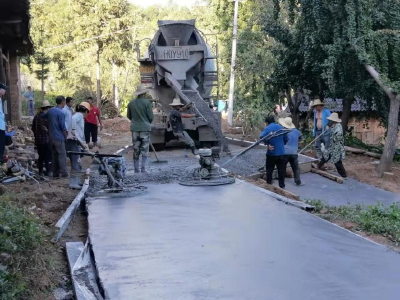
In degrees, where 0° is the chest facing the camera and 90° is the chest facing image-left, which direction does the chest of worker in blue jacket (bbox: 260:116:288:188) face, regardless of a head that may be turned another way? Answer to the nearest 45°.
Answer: approximately 135°

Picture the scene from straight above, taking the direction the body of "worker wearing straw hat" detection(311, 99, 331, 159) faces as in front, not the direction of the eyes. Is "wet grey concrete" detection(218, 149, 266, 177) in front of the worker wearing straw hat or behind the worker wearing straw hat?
in front

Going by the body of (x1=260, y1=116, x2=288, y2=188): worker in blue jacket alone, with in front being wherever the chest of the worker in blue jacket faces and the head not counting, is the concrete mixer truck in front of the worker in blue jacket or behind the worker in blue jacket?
in front

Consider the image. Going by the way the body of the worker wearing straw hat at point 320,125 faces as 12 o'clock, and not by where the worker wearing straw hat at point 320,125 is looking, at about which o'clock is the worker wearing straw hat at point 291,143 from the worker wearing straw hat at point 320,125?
the worker wearing straw hat at point 291,143 is roughly at 11 o'clock from the worker wearing straw hat at point 320,125.

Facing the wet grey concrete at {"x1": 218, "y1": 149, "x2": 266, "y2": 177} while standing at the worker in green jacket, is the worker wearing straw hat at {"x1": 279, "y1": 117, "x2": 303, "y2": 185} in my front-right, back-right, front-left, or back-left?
front-right

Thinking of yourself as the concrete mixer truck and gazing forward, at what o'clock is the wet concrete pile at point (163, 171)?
The wet concrete pile is roughly at 6 o'clock from the concrete mixer truck.

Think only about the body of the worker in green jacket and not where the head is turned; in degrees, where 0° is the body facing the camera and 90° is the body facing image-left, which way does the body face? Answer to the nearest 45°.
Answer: approximately 180°

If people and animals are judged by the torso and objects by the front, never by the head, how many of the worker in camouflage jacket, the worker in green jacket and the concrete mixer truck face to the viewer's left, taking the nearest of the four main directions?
1

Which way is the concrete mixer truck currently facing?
away from the camera

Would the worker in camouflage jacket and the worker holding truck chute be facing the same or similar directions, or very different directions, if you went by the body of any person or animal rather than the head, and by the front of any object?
very different directions

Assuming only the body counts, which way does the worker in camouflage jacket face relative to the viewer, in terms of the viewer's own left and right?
facing to the left of the viewer

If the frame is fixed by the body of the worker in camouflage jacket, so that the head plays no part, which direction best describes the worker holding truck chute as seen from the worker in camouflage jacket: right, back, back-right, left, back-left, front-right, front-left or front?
front
